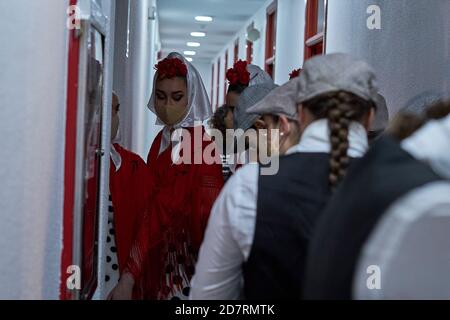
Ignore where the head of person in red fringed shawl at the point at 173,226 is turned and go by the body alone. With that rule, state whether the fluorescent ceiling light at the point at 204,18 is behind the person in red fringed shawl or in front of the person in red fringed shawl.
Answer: behind

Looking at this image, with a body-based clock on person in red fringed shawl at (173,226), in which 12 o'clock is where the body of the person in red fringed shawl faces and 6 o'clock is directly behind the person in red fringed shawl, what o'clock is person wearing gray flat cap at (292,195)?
The person wearing gray flat cap is roughly at 10 o'clock from the person in red fringed shawl.

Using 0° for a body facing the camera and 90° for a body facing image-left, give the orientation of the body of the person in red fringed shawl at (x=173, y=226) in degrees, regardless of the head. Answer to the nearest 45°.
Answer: approximately 45°

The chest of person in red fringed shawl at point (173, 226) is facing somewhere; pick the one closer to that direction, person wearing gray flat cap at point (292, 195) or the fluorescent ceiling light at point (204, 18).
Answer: the person wearing gray flat cap

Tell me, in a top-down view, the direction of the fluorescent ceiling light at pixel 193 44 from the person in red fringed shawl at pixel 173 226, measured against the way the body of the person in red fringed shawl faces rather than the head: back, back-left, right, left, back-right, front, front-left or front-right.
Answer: back-right

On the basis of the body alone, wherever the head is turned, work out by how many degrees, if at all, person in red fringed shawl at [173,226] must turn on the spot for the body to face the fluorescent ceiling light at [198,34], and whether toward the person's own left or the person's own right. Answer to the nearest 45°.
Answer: approximately 135° to the person's own right
